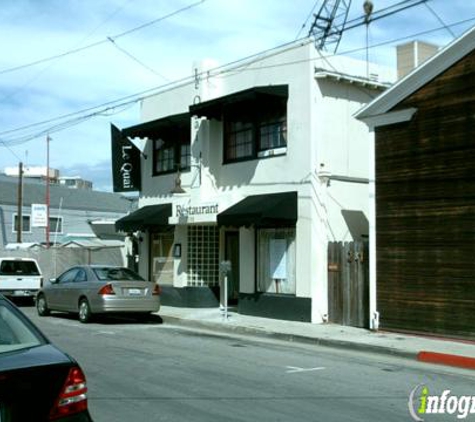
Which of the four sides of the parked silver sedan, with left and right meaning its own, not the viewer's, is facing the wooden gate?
back

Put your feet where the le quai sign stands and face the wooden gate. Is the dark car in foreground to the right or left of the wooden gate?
right

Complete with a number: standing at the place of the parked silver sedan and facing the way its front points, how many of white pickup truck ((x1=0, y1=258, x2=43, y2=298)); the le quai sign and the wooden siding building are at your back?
1

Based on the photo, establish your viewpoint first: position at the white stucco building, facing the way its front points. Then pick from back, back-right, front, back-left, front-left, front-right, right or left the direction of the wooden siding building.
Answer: left

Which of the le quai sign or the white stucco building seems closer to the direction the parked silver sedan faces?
the le quai sign

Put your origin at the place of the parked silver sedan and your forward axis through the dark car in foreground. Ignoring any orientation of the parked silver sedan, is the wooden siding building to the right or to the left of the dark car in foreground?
left

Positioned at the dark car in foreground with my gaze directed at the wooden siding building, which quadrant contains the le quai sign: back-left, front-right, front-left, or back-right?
front-left

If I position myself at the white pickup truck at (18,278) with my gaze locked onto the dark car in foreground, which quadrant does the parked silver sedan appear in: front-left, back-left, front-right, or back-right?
front-left

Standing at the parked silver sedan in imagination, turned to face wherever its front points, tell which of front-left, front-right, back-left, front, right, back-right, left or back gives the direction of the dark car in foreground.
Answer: back-left

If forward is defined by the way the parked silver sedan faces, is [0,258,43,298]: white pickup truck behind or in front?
in front

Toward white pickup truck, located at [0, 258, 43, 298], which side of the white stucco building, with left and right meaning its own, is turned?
right

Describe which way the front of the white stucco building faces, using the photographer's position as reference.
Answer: facing the viewer and to the left of the viewer

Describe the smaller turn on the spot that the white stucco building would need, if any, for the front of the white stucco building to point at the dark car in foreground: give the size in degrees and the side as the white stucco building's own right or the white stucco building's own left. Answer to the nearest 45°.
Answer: approximately 45° to the white stucco building's own left

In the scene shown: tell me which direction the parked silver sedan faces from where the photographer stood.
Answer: facing away from the viewer and to the left of the viewer

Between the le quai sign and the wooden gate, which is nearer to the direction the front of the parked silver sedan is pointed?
the le quai sign

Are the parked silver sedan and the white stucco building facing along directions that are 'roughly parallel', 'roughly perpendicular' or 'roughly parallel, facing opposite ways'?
roughly perpendicular

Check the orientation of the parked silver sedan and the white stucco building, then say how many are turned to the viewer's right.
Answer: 0

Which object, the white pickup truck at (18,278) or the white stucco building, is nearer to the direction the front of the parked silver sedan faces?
the white pickup truck
